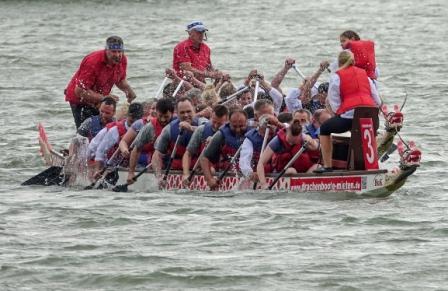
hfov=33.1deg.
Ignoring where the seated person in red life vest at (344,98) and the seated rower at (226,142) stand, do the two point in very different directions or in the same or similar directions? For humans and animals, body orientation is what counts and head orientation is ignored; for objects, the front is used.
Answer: very different directions

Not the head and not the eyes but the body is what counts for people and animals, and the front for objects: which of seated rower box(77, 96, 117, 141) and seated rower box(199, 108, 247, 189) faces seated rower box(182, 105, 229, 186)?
seated rower box(77, 96, 117, 141)

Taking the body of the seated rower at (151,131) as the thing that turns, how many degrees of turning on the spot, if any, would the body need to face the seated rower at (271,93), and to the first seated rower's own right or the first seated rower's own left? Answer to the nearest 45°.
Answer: approximately 90° to the first seated rower's own left

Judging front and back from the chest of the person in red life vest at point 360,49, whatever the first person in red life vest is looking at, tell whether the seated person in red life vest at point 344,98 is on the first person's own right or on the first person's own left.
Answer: on the first person's own left

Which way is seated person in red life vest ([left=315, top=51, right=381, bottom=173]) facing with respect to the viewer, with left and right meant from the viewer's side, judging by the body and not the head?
facing away from the viewer and to the left of the viewer

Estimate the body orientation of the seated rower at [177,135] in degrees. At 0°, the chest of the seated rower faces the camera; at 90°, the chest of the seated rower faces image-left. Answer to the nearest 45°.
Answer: approximately 315°

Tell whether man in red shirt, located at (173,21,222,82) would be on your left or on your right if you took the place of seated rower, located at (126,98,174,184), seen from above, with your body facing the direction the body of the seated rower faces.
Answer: on your left

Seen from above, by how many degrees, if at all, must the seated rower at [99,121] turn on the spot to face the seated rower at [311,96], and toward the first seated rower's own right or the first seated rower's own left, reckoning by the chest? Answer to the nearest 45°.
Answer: approximately 45° to the first seated rower's own left

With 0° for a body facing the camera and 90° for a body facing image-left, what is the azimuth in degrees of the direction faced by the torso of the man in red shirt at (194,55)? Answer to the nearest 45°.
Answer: approximately 315°

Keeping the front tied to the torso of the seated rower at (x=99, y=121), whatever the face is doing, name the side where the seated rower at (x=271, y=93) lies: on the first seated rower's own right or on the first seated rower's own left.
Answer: on the first seated rower's own left
